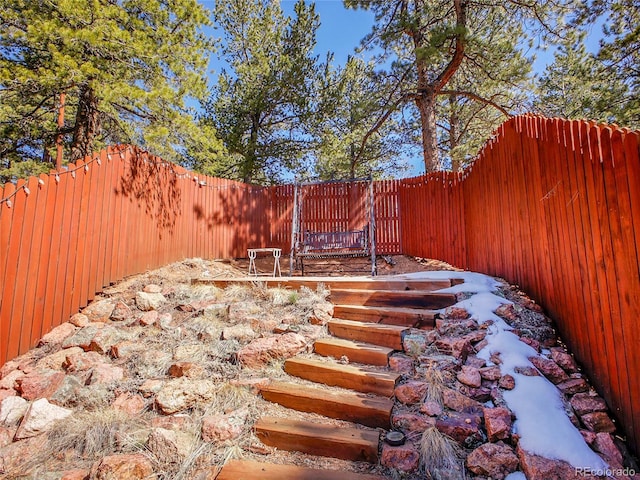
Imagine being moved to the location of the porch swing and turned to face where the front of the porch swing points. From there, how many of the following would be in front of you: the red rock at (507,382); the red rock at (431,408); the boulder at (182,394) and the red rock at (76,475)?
4

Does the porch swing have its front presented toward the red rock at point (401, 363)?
yes

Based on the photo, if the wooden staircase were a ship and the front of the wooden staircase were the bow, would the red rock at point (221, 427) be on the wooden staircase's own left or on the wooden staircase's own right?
on the wooden staircase's own right

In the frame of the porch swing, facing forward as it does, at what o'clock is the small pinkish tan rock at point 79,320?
The small pinkish tan rock is roughly at 1 o'clock from the porch swing.

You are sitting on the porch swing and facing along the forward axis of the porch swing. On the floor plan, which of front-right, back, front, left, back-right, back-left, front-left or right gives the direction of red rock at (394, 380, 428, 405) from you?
front

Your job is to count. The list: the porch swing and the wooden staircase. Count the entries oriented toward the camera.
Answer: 2

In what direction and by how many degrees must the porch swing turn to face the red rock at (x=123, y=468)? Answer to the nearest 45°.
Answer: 0° — it already faces it

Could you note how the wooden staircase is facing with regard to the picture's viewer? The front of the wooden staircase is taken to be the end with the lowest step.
facing the viewer

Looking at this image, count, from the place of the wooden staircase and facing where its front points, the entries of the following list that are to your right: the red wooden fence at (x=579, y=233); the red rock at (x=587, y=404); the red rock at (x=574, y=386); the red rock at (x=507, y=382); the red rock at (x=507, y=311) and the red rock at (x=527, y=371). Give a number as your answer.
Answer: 0

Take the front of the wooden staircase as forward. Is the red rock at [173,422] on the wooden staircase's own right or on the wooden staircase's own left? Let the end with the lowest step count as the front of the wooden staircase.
on the wooden staircase's own right

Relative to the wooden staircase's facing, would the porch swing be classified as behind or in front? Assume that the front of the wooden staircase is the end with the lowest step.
behind

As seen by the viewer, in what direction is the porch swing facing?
toward the camera

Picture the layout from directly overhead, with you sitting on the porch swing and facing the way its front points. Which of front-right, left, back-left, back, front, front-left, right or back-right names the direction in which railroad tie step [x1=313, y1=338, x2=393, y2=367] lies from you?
front

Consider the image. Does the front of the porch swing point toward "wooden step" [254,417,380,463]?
yes

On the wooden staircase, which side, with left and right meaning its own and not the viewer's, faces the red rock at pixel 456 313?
left

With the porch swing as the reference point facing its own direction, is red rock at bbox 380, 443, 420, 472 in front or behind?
in front

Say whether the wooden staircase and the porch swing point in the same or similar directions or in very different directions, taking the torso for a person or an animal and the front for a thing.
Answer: same or similar directions

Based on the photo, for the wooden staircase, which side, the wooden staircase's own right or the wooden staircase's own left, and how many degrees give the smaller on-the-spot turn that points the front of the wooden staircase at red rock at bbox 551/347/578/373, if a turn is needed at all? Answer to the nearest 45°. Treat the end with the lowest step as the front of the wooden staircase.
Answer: approximately 90° to the wooden staircase's own left

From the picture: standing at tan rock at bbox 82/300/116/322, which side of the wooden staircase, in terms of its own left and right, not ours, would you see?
right

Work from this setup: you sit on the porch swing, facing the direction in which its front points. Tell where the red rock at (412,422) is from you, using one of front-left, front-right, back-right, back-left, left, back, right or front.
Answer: front

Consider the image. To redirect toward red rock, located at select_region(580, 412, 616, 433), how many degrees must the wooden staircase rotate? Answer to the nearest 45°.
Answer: approximately 45° to its left

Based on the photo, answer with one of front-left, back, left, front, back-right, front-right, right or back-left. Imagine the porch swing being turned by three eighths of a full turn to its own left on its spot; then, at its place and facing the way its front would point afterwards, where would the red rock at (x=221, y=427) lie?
back-right

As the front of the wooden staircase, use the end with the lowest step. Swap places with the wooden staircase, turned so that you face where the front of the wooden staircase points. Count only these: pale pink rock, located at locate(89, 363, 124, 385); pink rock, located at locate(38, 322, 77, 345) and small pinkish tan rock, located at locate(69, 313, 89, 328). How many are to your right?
3
